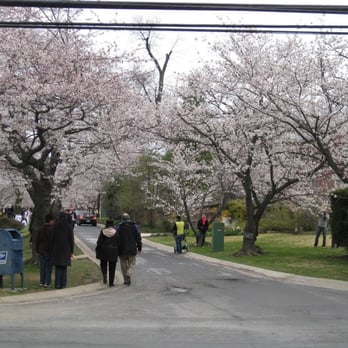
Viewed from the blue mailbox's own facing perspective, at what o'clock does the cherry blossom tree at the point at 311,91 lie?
The cherry blossom tree is roughly at 10 o'clock from the blue mailbox.

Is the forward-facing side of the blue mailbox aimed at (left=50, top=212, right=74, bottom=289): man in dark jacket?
no

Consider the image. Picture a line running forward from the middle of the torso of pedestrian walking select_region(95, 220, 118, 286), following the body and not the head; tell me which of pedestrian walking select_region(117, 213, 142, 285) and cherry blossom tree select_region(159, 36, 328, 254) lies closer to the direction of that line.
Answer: the cherry blossom tree

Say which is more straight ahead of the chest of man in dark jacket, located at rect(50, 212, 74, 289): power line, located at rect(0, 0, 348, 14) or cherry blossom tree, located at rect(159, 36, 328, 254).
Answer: the cherry blossom tree

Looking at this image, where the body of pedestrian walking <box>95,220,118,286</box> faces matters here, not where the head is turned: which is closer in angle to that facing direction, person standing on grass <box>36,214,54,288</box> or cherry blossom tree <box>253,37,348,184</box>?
the cherry blossom tree

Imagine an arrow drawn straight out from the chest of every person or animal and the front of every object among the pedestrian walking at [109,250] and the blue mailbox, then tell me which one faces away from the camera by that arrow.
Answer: the pedestrian walking

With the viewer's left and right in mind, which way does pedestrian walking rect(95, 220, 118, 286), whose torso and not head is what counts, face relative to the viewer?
facing away from the viewer

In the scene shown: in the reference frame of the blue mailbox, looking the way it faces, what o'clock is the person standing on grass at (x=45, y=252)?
The person standing on grass is roughly at 9 o'clock from the blue mailbox.

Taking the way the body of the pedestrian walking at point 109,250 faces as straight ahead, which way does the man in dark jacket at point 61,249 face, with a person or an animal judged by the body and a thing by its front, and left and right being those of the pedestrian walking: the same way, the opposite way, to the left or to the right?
the same way

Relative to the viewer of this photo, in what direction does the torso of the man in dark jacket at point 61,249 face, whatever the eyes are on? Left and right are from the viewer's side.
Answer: facing away from the viewer

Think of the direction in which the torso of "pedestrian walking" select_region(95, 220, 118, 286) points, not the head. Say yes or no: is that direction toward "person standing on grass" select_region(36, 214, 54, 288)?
no

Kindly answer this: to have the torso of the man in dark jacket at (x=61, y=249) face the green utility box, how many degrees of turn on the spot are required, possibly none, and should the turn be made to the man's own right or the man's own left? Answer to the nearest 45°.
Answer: approximately 45° to the man's own right

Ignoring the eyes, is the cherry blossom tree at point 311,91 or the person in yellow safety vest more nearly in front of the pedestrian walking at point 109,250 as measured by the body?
the person in yellow safety vest

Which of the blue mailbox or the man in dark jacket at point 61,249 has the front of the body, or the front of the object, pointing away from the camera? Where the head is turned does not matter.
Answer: the man in dark jacket
